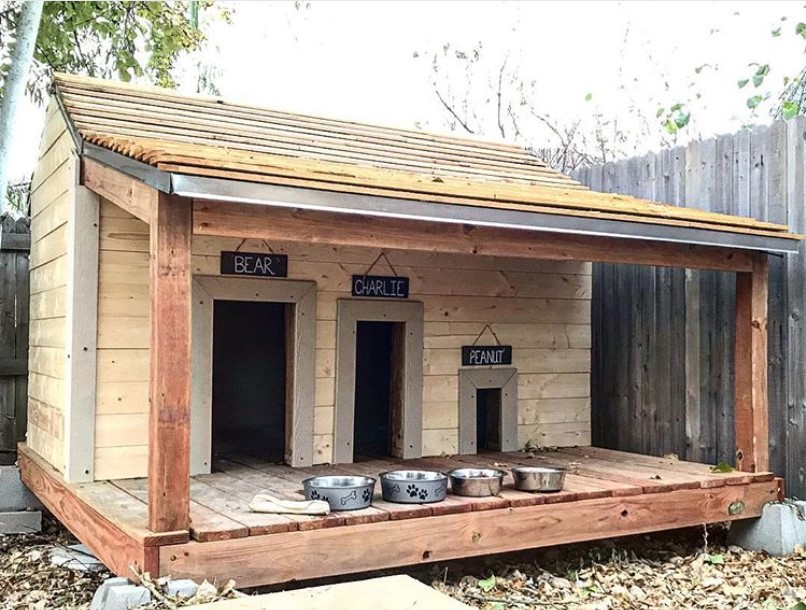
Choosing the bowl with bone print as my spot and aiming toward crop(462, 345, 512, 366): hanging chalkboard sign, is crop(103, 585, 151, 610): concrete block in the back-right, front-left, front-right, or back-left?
back-left

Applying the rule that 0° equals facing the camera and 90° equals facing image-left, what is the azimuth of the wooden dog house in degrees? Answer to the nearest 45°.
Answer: approximately 315°

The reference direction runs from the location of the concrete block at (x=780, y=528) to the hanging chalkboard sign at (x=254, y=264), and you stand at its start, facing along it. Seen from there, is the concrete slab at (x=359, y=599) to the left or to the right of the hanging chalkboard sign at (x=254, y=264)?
left

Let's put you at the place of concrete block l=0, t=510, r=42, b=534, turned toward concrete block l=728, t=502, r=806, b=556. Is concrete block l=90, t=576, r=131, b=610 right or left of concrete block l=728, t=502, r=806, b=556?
right

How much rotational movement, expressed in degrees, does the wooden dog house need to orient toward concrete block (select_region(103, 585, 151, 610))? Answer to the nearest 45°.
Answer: approximately 45° to its right

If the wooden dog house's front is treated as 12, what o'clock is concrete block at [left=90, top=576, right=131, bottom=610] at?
The concrete block is roughly at 2 o'clock from the wooden dog house.

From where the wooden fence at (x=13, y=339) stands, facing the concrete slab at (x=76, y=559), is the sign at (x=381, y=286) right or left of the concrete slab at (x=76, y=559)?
left
